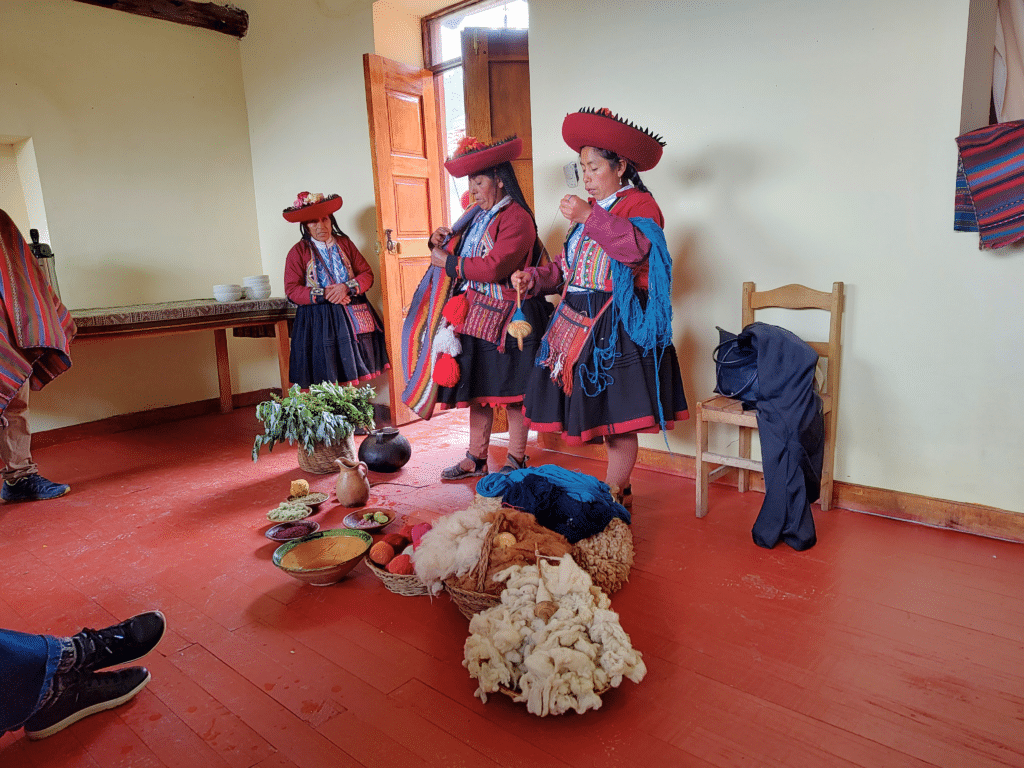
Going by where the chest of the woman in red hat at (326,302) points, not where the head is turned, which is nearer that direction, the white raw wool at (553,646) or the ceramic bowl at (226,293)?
the white raw wool

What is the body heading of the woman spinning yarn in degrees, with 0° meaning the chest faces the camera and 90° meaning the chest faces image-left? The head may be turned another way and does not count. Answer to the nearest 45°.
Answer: approximately 45°

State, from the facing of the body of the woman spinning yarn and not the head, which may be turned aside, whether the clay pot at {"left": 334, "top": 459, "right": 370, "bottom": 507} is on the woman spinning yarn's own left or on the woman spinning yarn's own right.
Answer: on the woman spinning yarn's own right

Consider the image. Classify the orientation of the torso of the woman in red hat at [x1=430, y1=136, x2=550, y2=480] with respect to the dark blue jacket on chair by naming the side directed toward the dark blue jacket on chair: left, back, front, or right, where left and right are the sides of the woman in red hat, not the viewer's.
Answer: left

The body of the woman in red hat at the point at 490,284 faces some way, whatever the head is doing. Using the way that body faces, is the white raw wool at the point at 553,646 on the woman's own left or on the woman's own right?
on the woman's own left

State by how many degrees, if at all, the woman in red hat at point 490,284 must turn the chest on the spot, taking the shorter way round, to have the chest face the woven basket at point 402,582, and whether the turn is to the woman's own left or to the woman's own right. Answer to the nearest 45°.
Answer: approximately 45° to the woman's own left

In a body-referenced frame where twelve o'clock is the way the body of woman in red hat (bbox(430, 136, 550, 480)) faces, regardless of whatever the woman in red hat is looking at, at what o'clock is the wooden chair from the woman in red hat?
The wooden chair is roughly at 8 o'clock from the woman in red hat.
